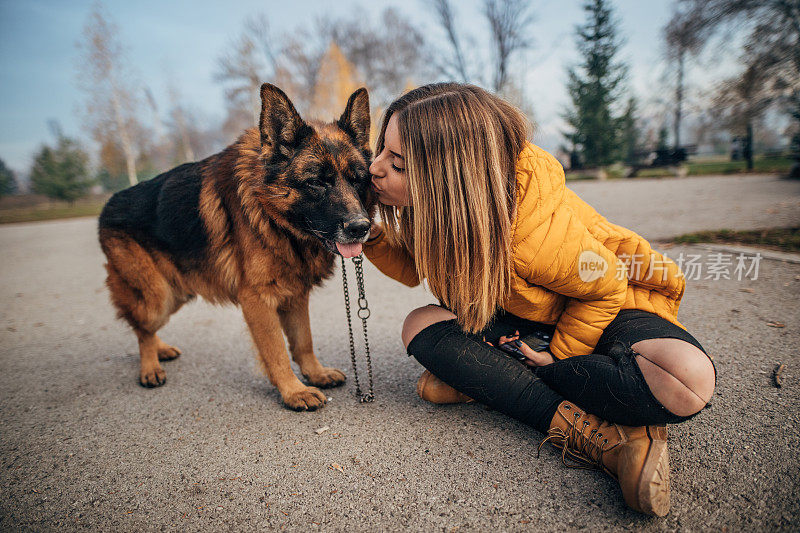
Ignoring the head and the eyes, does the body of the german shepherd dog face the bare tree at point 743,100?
no

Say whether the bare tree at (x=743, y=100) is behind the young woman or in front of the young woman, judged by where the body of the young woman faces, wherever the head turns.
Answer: behind

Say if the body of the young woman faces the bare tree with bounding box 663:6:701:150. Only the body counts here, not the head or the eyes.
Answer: no

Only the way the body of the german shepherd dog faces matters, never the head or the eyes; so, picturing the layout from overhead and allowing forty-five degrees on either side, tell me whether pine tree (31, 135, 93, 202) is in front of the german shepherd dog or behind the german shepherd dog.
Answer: behind

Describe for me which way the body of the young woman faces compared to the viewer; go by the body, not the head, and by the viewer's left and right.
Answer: facing the viewer and to the left of the viewer

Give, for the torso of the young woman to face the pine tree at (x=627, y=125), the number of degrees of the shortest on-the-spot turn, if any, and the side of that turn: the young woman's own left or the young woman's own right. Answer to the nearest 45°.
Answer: approximately 135° to the young woman's own right

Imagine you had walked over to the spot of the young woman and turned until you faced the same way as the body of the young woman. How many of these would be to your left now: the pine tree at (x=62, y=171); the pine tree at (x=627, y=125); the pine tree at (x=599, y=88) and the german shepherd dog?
0

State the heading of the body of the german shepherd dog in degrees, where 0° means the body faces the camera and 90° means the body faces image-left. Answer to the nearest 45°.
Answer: approximately 315°

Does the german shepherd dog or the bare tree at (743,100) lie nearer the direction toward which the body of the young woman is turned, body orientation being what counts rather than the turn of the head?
the german shepherd dog

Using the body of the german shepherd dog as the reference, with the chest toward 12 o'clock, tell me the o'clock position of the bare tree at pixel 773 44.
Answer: The bare tree is roughly at 10 o'clock from the german shepherd dog.

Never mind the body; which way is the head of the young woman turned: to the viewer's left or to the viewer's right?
to the viewer's left

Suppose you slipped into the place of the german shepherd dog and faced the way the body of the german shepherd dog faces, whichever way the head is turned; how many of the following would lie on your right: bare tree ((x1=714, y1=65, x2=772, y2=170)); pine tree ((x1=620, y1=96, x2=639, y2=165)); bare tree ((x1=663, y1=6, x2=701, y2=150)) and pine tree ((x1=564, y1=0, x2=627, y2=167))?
0

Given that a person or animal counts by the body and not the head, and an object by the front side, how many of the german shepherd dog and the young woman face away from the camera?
0

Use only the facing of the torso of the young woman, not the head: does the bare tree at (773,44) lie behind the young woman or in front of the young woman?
behind

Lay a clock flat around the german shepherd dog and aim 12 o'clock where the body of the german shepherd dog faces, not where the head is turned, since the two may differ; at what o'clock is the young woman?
The young woman is roughly at 12 o'clock from the german shepherd dog.
